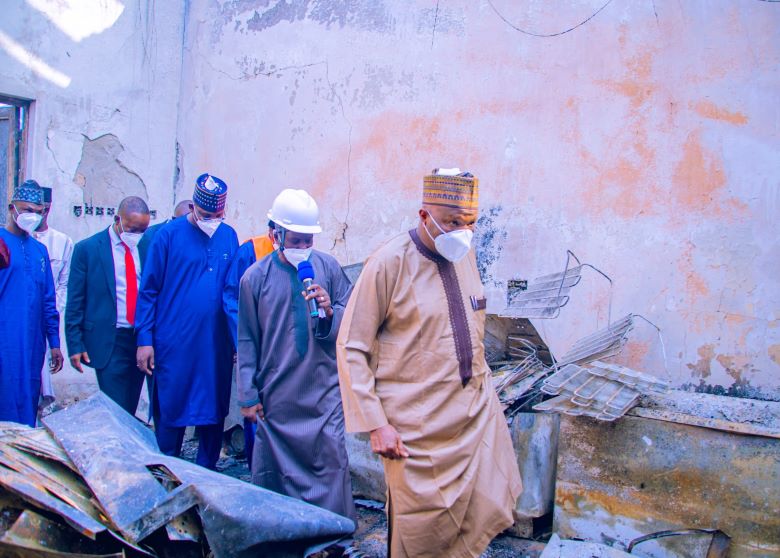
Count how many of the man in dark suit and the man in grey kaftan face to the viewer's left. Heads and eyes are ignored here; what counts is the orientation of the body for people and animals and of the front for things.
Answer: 0

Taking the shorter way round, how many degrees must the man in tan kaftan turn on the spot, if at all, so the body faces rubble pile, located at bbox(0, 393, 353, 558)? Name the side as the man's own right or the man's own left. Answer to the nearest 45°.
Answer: approximately 135° to the man's own right

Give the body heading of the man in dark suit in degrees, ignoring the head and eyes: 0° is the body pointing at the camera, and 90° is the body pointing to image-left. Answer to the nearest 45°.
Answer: approximately 315°

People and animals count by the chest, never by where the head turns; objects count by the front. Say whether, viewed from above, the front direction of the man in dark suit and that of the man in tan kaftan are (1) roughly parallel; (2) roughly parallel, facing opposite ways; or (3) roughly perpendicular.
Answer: roughly parallel

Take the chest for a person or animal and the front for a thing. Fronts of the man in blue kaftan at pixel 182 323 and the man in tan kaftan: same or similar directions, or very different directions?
same or similar directions

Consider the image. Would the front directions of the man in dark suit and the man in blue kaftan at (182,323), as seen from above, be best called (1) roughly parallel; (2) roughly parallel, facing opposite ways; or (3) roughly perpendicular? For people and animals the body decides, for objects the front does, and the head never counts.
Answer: roughly parallel

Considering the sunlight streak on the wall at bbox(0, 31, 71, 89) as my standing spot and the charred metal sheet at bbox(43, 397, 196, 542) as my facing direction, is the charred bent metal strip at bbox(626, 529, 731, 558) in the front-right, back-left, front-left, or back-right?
front-left

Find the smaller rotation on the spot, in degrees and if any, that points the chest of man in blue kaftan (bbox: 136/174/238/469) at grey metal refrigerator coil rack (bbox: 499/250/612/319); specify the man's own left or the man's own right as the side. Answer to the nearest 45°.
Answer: approximately 45° to the man's own left

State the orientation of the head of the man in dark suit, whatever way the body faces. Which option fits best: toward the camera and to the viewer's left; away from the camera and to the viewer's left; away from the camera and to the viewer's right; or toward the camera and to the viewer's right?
toward the camera and to the viewer's right

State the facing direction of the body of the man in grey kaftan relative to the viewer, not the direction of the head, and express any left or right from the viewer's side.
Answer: facing the viewer and to the right of the viewer

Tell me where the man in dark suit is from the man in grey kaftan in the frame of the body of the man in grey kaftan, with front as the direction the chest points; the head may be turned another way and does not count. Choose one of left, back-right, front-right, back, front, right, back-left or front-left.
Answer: back
